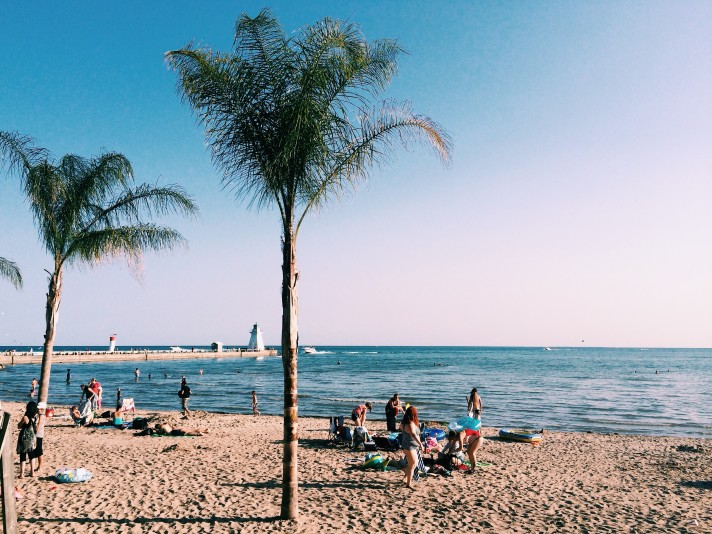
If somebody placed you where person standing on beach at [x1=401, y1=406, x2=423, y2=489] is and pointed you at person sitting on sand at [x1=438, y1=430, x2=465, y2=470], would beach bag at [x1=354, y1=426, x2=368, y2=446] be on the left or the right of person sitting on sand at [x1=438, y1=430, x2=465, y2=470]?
left

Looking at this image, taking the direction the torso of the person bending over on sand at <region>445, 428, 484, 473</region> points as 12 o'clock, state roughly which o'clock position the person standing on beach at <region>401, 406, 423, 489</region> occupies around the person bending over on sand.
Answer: The person standing on beach is roughly at 10 o'clock from the person bending over on sand.

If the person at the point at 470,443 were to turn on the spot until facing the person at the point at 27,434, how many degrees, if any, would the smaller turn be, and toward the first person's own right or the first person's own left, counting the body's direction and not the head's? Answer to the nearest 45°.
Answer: approximately 45° to the first person's own left
